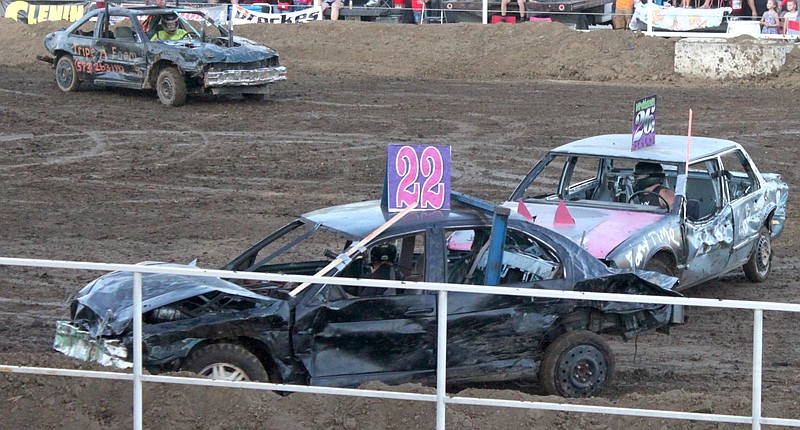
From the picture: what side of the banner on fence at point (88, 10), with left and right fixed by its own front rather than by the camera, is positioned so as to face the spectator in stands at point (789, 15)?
left

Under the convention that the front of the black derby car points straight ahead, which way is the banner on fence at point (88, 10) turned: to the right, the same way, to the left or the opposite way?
to the left

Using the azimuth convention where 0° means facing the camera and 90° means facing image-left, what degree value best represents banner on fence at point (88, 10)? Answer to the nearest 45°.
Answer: approximately 0°

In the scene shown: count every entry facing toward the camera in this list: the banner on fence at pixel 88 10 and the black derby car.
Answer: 1

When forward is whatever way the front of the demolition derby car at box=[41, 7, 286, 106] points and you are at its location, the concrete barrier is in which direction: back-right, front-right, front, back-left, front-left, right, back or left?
front-left

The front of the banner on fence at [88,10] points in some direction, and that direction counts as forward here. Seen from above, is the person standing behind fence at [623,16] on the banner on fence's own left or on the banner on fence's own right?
on the banner on fence's own left

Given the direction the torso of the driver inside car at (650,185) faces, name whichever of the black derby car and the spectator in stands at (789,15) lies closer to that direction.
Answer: the black derby car

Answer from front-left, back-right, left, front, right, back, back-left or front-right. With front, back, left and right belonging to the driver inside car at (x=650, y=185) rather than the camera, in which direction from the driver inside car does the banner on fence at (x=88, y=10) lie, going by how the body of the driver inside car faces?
right

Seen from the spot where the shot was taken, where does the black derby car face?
facing to the left of the viewer

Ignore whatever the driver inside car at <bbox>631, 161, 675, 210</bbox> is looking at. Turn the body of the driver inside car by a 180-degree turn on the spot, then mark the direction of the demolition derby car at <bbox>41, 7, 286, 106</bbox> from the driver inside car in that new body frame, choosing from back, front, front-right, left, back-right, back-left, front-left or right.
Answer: left

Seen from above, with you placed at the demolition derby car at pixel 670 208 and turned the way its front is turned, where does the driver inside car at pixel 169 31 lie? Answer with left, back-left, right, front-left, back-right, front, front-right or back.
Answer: right

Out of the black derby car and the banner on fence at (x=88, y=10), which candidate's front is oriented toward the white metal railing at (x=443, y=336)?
the banner on fence

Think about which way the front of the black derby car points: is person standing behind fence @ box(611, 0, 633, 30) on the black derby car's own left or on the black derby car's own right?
on the black derby car's own right

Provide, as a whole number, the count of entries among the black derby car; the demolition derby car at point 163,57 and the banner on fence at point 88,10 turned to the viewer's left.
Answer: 1

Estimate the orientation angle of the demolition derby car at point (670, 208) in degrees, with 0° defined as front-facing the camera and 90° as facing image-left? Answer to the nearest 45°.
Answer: approximately 45°

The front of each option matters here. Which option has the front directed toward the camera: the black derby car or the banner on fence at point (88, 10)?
the banner on fence

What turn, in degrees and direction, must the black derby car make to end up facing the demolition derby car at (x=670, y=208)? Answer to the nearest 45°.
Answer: approximately 135° to its right
